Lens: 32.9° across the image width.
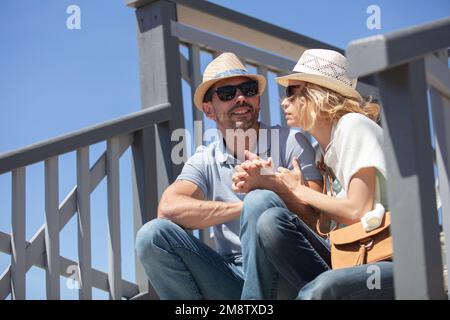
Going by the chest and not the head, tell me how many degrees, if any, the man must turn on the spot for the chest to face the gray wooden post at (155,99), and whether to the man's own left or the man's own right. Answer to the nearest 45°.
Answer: approximately 180°

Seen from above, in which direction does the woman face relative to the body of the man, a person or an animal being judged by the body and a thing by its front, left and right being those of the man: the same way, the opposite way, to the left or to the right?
to the right

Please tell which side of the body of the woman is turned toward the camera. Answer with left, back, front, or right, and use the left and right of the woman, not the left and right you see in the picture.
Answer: left

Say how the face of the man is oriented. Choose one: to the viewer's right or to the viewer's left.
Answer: to the viewer's right

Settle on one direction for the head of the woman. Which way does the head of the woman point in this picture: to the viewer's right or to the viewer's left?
to the viewer's left

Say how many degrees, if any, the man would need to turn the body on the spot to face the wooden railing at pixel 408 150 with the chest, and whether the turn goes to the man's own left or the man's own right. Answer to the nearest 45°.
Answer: approximately 45° to the man's own left
